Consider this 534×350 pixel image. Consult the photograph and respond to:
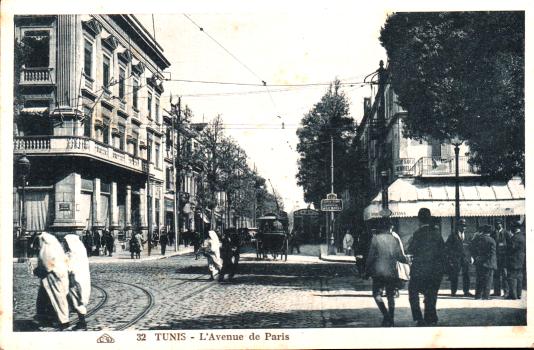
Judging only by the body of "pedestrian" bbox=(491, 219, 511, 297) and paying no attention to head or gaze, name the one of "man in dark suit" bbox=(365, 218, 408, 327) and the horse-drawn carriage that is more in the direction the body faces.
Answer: the man in dark suit

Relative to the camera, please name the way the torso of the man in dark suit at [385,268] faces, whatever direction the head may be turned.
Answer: away from the camera

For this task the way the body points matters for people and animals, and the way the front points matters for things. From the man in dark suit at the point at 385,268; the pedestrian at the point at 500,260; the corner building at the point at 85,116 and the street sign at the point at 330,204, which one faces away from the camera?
the man in dark suit

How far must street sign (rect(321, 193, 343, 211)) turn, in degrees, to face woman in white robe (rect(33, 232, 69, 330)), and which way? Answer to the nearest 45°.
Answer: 0° — it already faces them

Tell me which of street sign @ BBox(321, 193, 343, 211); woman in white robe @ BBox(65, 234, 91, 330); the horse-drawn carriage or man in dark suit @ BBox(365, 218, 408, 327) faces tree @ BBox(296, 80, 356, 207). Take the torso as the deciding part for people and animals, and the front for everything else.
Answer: the man in dark suit

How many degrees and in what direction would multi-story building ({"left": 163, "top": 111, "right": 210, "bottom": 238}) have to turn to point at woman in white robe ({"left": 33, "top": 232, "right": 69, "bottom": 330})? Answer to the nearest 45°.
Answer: approximately 45° to its right

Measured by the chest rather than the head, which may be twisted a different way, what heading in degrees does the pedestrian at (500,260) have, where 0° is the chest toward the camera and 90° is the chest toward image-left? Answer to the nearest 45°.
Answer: approximately 0°
